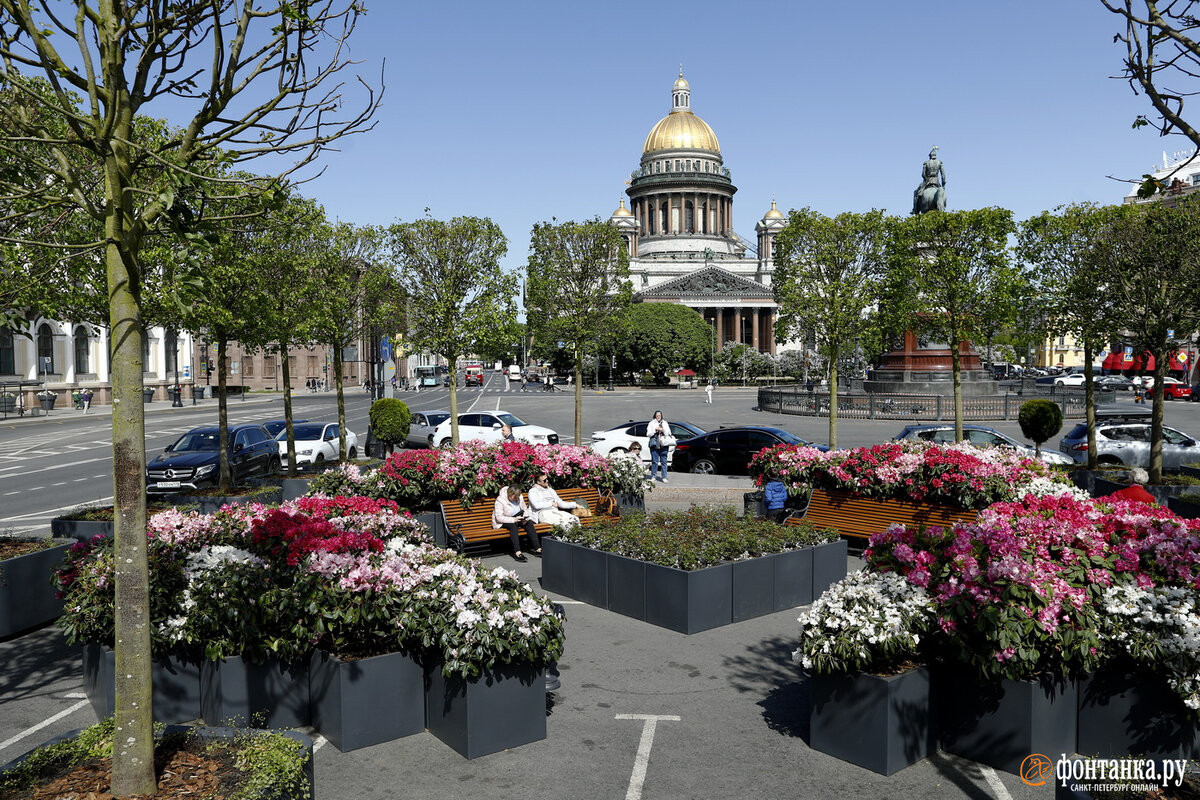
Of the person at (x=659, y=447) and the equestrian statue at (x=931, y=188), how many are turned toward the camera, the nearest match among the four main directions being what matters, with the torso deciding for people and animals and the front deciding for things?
1

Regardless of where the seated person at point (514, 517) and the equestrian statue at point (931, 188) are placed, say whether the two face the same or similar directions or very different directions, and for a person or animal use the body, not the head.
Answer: very different directions

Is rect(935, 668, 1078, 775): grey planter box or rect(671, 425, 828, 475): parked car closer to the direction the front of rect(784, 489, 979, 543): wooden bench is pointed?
the grey planter box

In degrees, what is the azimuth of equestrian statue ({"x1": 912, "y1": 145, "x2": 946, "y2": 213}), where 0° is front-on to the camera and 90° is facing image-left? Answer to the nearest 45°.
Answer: approximately 135°
